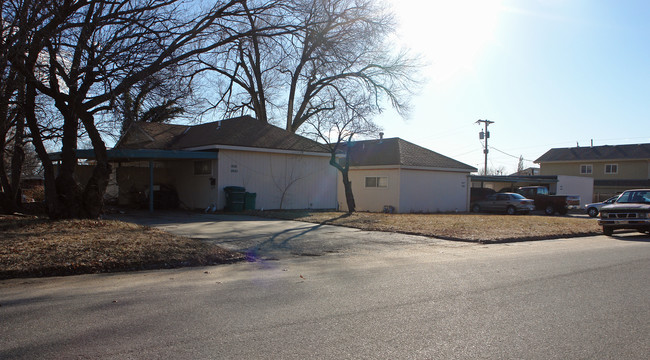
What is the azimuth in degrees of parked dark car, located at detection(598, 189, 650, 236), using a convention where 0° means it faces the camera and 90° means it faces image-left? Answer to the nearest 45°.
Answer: approximately 45°

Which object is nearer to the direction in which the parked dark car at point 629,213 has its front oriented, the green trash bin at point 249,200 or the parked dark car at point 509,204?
the green trash bin

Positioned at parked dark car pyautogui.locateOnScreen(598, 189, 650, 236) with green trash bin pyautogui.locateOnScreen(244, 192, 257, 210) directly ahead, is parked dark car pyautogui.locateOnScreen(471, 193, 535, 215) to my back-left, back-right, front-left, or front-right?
front-right

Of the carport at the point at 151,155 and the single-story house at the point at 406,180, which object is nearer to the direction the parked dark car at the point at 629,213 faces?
the carport

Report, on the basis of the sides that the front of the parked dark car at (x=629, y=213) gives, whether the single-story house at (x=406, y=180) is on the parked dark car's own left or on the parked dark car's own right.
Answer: on the parked dark car's own right

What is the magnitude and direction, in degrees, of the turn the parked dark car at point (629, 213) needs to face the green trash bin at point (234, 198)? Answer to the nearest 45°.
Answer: approximately 45° to its right

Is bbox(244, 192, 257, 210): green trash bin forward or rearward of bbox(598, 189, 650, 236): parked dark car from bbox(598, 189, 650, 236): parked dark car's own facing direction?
forward

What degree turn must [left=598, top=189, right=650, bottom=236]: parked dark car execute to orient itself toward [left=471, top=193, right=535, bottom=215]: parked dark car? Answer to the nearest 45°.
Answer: approximately 90° to its right

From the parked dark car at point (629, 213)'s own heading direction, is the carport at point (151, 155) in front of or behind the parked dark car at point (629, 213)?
in front

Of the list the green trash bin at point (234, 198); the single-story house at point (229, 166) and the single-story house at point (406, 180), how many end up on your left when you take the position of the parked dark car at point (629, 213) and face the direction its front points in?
0

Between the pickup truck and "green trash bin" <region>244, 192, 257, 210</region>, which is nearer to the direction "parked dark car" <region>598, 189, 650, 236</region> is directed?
the green trash bin
